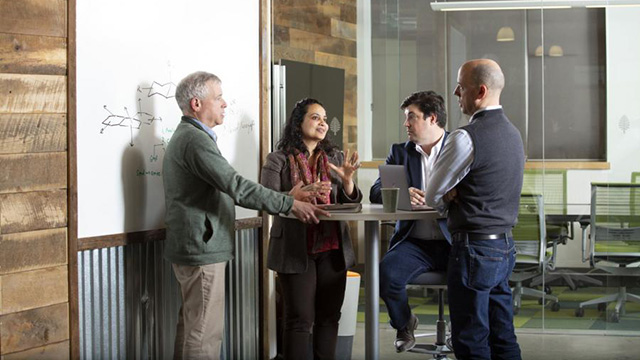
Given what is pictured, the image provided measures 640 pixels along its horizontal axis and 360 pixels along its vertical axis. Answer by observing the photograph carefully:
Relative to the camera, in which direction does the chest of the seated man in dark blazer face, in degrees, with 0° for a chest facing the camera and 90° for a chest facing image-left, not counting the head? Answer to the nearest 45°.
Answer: approximately 45°

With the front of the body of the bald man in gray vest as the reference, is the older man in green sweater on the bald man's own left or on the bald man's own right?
on the bald man's own left

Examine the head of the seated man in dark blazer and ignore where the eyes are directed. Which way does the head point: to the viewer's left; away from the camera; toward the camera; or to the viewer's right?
to the viewer's left

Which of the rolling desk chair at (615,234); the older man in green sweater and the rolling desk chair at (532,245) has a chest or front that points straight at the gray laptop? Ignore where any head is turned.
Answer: the older man in green sweater

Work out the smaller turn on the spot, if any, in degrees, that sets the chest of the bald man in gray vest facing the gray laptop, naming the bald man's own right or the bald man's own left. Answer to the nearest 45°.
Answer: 0° — they already face it

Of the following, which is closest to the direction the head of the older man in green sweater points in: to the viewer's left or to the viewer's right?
to the viewer's right

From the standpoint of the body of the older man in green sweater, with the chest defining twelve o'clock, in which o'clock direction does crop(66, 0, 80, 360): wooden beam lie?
The wooden beam is roughly at 5 o'clock from the older man in green sweater.

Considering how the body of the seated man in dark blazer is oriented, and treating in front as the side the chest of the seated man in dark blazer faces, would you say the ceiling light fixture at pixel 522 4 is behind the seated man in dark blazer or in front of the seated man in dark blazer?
behind

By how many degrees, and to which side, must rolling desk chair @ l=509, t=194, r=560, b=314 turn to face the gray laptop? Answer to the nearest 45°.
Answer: approximately 135° to its right

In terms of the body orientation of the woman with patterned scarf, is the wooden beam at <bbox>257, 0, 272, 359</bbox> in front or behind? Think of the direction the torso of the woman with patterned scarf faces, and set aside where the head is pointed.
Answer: behind
